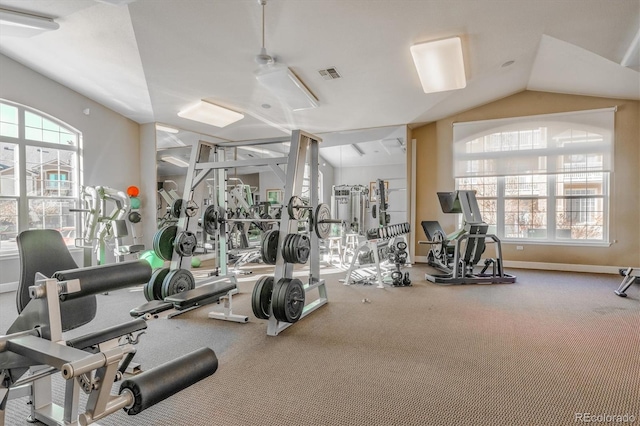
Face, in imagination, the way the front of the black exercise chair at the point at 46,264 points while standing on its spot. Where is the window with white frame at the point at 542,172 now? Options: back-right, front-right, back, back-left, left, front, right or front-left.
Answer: front-left

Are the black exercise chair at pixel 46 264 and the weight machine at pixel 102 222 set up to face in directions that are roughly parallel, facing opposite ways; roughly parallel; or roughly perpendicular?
roughly parallel

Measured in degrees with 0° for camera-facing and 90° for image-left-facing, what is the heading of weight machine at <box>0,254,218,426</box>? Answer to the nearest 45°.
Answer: approximately 315°

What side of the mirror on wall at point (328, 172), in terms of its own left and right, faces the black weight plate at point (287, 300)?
front

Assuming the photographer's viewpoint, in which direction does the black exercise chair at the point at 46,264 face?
facing the viewer and to the right of the viewer

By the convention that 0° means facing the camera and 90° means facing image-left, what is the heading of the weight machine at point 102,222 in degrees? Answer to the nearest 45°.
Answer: approximately 315°

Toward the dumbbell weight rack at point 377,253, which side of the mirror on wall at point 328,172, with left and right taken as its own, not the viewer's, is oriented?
front

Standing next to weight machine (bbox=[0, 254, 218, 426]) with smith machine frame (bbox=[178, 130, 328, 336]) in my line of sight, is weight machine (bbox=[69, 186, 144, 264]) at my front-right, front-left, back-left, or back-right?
front-left

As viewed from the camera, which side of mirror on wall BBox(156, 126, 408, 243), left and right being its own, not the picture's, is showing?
front

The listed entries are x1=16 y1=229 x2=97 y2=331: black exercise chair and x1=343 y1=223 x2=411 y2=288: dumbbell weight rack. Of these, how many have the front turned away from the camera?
0

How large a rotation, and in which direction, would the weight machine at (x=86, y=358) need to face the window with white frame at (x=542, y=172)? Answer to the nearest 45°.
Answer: approximately 45° to its left

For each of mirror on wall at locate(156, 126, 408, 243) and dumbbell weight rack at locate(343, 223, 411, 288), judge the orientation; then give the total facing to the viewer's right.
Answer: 0

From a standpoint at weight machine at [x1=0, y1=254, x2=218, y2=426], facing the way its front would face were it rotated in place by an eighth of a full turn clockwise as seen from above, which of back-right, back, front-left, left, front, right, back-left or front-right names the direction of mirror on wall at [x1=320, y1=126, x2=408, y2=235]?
back-left

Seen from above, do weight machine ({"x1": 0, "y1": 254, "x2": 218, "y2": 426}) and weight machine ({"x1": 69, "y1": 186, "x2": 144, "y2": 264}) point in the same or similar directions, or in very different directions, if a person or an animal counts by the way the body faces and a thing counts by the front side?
same or similar directions
